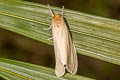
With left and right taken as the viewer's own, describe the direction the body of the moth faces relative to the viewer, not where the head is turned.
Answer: facing away from the viewer
